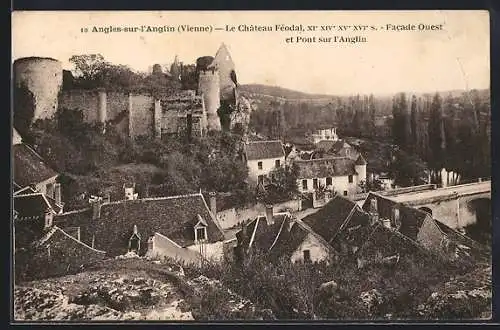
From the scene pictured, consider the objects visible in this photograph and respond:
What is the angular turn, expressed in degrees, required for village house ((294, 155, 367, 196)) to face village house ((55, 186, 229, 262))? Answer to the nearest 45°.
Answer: approximately 90° to its right

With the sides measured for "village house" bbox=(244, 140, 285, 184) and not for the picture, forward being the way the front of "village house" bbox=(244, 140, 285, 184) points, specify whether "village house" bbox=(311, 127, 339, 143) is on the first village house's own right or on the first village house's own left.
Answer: on the first village house's own left

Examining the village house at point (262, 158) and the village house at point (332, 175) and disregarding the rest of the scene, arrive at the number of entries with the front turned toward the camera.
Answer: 2

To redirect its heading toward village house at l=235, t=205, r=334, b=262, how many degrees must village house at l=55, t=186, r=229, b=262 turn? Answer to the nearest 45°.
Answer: approximately 90° to its left

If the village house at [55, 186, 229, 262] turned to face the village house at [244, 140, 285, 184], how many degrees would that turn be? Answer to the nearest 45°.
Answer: approximately 90° to its left

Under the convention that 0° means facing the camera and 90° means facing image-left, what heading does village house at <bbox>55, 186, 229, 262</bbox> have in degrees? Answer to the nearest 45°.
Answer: approximately 0°
